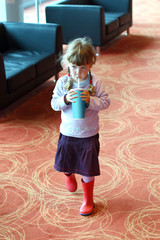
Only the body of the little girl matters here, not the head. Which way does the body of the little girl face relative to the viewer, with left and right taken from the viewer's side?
facing the viewer

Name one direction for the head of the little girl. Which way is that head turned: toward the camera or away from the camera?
toward the camera

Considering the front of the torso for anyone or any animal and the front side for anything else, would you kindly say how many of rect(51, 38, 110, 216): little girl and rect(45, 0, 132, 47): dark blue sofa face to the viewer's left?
0

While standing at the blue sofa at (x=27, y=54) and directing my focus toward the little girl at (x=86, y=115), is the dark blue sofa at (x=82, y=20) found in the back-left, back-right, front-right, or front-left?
back-left

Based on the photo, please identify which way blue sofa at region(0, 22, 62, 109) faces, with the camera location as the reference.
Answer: facing the viewer and to the right of the viewer

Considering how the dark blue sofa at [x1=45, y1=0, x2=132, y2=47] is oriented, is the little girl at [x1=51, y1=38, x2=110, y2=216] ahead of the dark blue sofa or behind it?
ahead

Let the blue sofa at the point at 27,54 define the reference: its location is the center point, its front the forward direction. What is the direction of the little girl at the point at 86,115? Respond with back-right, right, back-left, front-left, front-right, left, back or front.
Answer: front-right

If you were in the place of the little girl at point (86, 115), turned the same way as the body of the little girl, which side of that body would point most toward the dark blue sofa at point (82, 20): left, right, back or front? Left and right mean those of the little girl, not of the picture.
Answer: back

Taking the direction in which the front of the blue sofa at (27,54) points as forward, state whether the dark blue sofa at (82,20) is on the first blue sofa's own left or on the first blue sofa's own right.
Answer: on the first blue sofa's own left

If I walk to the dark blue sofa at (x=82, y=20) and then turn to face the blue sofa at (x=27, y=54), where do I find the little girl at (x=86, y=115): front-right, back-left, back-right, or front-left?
front-left

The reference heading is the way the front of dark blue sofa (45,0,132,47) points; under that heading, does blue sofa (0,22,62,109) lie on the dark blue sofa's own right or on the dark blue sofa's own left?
on the dark blue sofa's own right
